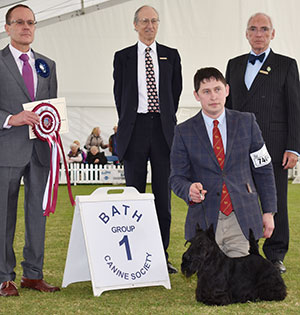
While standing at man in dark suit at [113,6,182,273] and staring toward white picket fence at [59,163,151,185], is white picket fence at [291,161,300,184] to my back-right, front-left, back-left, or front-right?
front-right

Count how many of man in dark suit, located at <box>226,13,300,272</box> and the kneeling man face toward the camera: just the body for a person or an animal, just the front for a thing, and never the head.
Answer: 2

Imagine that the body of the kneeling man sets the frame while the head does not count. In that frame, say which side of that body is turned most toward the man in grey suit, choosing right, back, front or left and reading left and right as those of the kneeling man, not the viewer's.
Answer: right

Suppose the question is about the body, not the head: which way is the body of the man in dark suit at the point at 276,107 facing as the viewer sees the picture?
toward the camera

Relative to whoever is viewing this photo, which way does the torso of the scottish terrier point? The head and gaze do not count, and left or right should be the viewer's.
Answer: facing to the left of the viewer

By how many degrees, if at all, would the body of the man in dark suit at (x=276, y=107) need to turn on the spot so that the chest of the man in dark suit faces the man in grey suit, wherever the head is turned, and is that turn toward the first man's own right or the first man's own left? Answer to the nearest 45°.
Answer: approximately 45° to the first man's own right

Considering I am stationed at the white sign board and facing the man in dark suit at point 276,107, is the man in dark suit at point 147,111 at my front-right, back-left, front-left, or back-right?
front-left

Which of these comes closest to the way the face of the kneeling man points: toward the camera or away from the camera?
toward the camera

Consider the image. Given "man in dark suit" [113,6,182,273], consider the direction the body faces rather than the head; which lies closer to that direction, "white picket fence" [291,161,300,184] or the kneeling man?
the kneeling man

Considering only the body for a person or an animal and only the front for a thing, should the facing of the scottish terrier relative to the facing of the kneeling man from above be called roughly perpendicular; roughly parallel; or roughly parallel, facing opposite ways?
roughly perpendicular

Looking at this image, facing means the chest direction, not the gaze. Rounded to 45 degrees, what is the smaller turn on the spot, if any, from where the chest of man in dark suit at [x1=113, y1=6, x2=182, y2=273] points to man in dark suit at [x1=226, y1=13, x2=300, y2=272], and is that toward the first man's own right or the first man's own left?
approximately 90° to the first man's own left

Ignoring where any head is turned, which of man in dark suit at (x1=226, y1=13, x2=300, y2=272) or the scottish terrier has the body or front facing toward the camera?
the man in dark suit

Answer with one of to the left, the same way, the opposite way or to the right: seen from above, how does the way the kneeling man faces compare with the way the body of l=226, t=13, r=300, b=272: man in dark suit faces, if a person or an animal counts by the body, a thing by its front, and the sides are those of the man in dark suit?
the same way

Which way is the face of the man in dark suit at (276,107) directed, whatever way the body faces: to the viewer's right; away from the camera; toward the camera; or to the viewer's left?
toward the camera

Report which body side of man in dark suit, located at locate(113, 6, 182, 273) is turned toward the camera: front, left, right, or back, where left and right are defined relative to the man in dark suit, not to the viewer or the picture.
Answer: front
